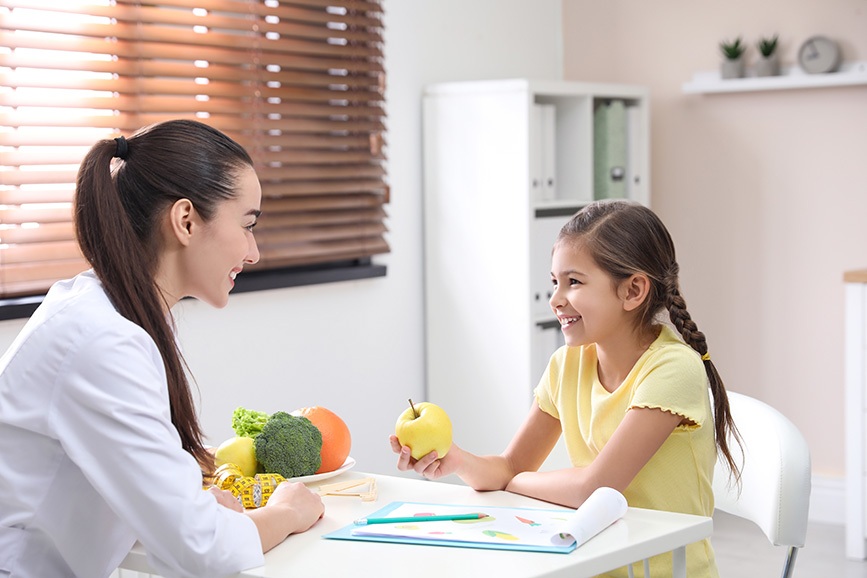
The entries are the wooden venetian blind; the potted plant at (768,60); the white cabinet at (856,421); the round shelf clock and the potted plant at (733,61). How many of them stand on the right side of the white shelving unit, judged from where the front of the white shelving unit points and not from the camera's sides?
1

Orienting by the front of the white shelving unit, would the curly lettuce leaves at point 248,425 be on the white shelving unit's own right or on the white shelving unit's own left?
on the white shelving unit's own right

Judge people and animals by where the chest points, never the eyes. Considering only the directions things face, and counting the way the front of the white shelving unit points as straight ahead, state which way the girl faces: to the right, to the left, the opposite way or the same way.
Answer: to the right

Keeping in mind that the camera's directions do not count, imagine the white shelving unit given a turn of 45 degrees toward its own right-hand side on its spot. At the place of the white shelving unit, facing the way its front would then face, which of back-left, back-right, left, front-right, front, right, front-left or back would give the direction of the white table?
front

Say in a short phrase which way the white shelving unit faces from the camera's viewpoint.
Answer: facing the viewer and to the right of the viewer

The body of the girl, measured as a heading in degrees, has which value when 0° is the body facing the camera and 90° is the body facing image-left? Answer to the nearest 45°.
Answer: approximately 45°

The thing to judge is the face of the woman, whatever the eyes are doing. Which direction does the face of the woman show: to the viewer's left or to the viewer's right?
to the viewer's right

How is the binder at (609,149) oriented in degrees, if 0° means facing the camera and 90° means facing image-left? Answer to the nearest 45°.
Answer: approximately 315°

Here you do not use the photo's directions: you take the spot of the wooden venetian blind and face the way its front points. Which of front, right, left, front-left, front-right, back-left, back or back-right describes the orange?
front-right

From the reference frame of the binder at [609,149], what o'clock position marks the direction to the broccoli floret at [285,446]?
The broccoli floret is roughly at 2 o'clock from the binder.

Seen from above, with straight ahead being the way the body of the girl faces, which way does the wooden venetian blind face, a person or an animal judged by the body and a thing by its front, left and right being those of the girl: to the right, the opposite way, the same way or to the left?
to the left

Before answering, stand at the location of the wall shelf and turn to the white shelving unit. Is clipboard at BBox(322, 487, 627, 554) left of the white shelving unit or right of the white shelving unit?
left

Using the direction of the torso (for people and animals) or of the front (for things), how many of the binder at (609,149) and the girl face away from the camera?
0

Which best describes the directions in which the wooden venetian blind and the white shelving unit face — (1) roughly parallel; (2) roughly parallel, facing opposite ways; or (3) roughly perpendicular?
roughly parallel
